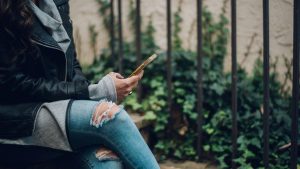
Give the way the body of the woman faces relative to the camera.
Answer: to the viewer's right
